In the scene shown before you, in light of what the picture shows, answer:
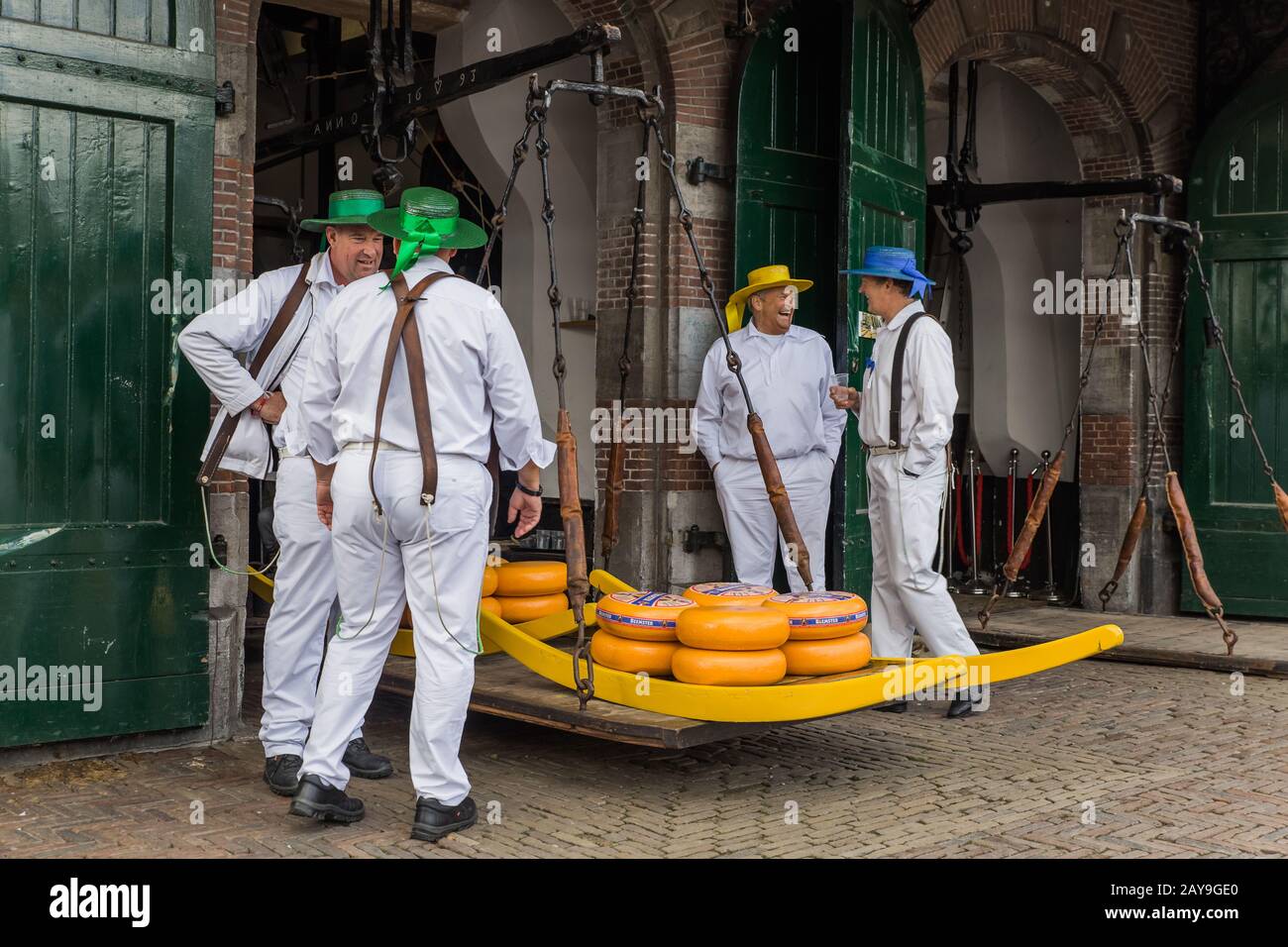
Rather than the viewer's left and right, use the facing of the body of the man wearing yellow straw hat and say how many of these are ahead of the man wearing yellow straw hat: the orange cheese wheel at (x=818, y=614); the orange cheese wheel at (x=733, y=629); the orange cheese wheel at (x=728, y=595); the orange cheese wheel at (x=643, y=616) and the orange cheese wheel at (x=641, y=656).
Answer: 5

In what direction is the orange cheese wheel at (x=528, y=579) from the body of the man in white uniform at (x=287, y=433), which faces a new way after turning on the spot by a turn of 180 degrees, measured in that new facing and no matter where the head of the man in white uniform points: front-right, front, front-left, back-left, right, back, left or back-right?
right

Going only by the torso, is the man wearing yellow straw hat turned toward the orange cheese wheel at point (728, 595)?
yes

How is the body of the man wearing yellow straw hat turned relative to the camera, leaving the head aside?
toward the camera

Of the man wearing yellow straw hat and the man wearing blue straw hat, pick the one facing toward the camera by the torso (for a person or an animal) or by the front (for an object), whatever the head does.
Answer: the man wearing yellow straw hat

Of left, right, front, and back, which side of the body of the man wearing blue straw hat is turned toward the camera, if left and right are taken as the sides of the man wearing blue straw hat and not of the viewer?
left

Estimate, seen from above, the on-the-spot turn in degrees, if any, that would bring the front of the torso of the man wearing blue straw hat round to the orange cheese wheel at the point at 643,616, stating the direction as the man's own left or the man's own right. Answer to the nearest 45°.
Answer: approximately 45° to the man's own left

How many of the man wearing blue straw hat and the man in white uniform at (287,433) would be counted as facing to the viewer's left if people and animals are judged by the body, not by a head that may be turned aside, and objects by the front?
1

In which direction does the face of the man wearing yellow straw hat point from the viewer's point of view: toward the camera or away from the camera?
toward the camera

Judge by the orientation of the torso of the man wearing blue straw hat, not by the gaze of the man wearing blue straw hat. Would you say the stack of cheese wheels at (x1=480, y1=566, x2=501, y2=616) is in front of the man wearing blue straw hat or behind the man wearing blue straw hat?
in front

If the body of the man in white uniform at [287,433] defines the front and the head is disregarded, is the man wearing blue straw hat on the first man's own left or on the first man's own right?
on the first man's own left

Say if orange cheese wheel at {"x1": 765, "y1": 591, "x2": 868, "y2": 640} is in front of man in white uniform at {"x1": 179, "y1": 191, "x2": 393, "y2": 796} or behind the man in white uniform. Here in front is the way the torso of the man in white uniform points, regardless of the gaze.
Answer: in front

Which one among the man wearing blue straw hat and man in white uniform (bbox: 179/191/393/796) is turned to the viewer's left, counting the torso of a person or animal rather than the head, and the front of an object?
the man wearing blue straw hat

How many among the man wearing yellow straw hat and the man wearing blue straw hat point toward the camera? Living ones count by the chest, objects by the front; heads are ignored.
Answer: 1

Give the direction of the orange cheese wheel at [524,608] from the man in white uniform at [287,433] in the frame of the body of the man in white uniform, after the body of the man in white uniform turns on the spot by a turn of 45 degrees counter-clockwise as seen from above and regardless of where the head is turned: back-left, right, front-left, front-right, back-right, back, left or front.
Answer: front-left
